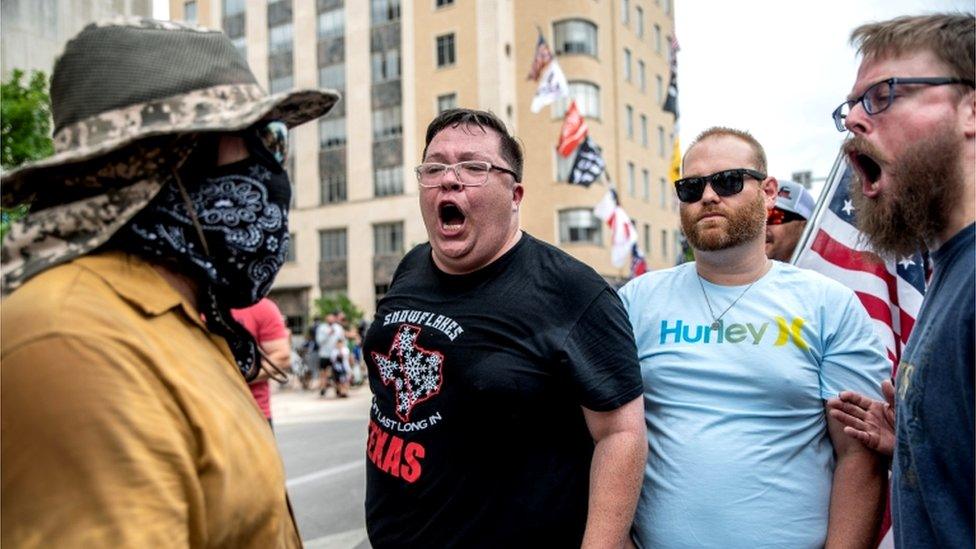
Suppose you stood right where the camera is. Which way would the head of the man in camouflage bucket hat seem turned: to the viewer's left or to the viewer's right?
to the viewer's right

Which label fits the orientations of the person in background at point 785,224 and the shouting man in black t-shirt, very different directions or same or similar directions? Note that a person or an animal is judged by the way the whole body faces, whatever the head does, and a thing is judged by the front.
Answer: same or similar directions

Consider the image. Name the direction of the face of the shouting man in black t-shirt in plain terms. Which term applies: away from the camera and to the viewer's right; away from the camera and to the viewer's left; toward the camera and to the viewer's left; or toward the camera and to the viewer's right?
toward the camera and to the viewer's left

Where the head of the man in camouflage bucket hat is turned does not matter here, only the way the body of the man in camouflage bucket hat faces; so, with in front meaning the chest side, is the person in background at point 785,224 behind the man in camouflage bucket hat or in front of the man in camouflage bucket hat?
in front

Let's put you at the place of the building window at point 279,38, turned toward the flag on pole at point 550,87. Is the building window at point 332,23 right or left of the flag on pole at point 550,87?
left

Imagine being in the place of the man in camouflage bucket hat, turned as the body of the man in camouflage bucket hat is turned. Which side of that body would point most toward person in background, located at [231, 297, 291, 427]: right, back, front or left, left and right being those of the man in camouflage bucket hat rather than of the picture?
left

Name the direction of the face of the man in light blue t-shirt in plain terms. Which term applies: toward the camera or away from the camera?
toward the camera

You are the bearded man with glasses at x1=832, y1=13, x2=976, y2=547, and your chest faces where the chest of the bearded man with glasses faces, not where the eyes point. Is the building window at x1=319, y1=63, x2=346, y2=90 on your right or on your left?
on your right

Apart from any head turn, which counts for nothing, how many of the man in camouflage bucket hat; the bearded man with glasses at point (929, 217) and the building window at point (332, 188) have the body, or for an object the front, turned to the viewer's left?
1

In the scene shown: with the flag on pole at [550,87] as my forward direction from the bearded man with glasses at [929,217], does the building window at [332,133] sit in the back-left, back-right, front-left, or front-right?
front-left

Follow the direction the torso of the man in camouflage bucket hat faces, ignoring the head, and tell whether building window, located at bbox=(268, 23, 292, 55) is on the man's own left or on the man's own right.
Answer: on the man's own left

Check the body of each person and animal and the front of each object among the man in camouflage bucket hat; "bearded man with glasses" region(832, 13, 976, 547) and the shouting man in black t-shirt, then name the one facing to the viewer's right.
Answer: the man in camouflage bucket hat

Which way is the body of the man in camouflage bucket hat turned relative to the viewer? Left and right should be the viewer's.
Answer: facing to the right of the viewer

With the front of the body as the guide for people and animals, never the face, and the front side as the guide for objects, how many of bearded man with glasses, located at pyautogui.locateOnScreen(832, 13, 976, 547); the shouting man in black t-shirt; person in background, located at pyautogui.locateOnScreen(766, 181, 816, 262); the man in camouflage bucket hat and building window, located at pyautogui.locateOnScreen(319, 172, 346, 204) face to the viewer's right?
1

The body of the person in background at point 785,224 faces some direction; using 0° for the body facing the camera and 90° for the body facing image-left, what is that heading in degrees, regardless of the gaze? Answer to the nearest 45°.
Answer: approximately 45°

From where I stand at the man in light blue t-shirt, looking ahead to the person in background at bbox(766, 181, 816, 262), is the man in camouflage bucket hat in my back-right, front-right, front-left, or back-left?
back-left

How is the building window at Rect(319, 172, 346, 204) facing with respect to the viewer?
toward the camera

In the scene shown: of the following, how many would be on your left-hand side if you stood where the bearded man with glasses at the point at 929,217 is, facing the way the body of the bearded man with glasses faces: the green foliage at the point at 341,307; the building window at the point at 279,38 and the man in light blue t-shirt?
0
